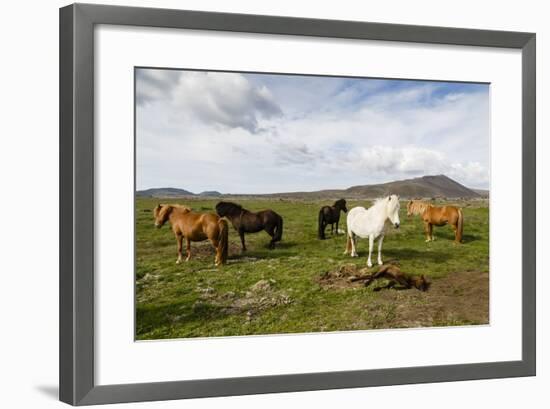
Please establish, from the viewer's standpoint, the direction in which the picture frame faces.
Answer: facing the viewer and to the right of the viewer
